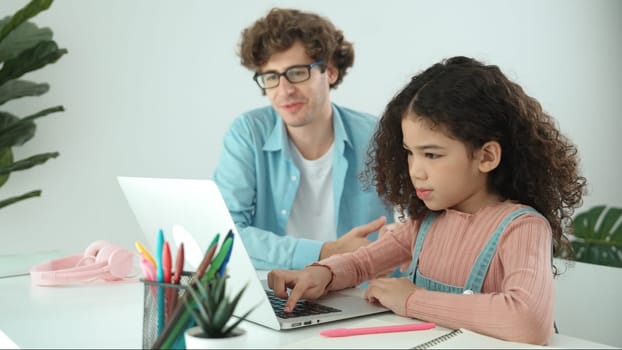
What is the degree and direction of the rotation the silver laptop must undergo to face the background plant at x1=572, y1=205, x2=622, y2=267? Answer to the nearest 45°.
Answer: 0° — it already faces it

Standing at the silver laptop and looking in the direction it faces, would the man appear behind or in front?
in front

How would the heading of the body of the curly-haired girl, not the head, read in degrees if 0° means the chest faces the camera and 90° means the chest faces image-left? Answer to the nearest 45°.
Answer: approximately 45°

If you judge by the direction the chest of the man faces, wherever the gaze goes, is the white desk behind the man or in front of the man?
in front

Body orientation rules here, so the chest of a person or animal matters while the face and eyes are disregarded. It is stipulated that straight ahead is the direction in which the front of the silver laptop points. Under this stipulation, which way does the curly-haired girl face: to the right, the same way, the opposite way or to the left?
the opposite way

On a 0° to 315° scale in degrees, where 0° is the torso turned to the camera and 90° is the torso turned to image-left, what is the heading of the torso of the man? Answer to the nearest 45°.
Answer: approximately 0°

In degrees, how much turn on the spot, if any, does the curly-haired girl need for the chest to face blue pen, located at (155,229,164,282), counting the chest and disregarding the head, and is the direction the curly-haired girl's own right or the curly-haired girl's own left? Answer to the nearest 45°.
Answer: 0° — they already face it

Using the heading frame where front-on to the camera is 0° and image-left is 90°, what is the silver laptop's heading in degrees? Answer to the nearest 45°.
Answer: approximately 225°

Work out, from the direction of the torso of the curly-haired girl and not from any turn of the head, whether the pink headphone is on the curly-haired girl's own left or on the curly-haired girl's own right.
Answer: on the curly-haired girl's own right

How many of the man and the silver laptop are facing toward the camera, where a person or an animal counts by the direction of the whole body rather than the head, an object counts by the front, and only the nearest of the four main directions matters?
1

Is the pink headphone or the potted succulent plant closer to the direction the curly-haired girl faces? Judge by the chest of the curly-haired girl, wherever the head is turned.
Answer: the potted succulent plant
